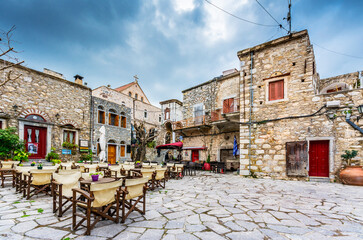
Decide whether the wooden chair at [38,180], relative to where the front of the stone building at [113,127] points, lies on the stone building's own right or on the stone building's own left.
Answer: on the stone building's own right

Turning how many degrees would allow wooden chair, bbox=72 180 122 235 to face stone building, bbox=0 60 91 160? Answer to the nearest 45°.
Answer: approximately 45° to its right

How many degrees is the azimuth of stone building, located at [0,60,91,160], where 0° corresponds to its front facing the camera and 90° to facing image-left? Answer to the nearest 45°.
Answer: approximately 315°

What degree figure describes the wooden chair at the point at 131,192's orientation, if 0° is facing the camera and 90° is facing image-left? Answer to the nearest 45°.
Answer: approximately 135°

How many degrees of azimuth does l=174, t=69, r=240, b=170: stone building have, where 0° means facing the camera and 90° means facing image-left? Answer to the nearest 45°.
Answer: approximately 45°

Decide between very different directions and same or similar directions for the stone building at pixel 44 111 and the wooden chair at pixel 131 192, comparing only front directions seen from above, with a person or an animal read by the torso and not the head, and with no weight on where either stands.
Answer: very different directions
